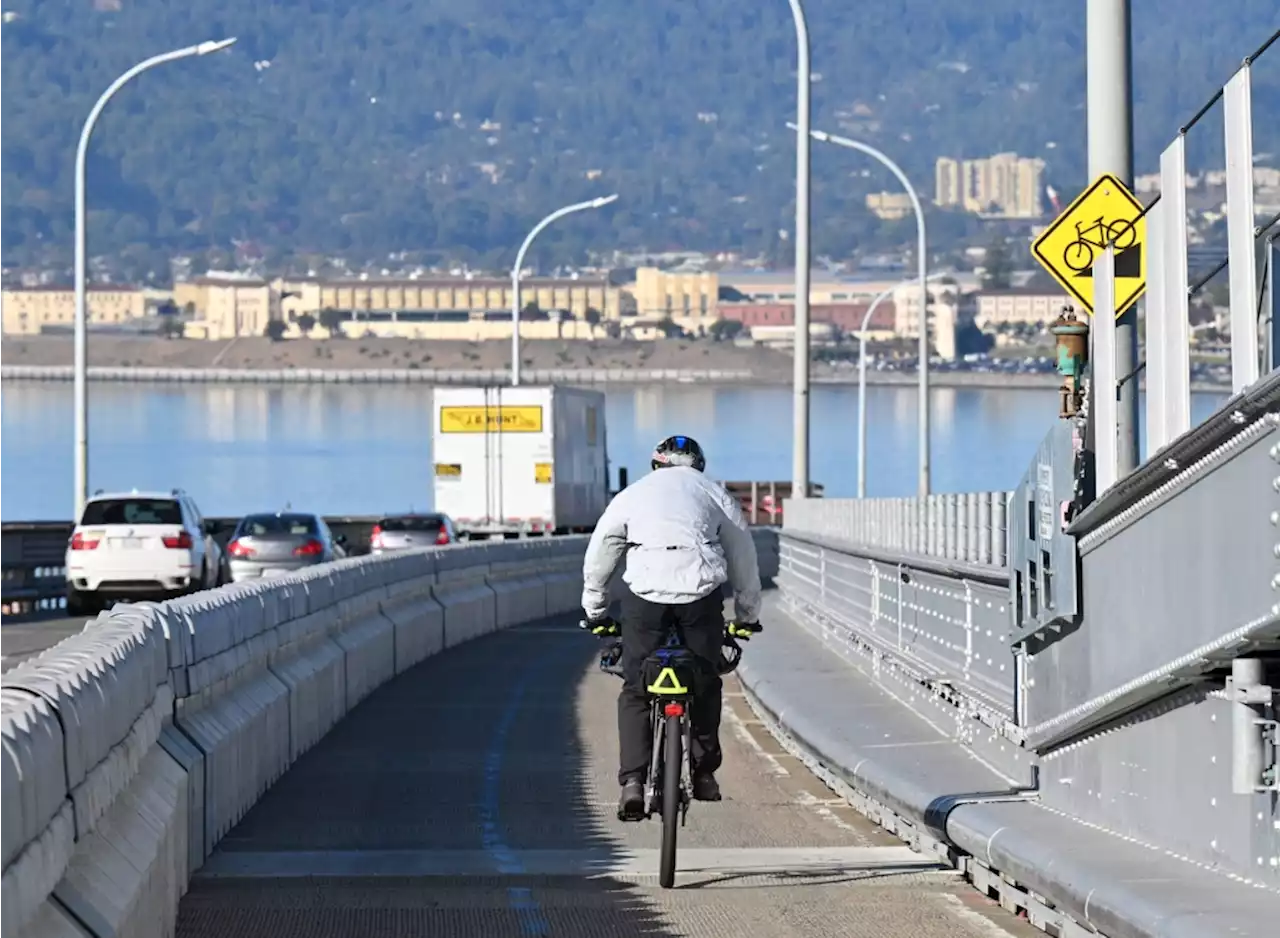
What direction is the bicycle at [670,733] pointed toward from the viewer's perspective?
away from the camera

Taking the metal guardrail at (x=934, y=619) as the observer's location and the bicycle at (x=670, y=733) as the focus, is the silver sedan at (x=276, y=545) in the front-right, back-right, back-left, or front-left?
back-right

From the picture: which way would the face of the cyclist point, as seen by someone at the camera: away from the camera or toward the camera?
away from the camera

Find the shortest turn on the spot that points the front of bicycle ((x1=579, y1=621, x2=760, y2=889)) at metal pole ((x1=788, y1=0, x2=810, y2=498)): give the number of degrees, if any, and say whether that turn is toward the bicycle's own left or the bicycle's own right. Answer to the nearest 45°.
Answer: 0° — it already faces it

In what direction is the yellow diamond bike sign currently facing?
toward the camera

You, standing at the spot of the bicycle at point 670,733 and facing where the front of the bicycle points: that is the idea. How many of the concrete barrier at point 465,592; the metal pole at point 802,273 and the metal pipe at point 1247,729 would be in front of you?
2

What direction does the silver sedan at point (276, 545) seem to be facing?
away from the camera

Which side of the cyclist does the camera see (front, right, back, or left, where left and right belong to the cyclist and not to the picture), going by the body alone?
back

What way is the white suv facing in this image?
away from the camera

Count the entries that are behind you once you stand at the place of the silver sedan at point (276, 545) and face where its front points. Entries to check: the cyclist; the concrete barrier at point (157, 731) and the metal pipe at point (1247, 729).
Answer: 3

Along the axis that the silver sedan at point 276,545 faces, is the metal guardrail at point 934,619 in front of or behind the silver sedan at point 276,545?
behind

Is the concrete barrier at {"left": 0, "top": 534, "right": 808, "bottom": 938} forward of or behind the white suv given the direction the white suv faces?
behind
